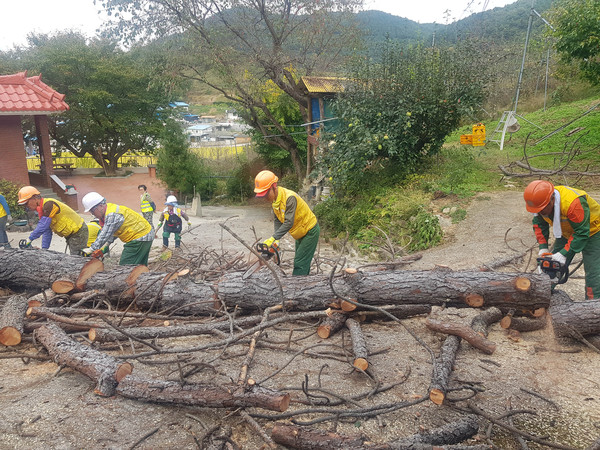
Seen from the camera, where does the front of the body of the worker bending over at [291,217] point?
to the viewer's left

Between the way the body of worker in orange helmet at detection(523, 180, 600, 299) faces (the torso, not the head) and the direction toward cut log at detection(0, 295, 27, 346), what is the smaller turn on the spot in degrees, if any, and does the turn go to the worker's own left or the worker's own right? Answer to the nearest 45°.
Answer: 0° — they already face it

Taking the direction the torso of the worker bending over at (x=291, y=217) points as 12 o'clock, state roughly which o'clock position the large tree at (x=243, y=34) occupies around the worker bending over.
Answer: The large tree is roughly at 3 o'clock from the worker bending over.

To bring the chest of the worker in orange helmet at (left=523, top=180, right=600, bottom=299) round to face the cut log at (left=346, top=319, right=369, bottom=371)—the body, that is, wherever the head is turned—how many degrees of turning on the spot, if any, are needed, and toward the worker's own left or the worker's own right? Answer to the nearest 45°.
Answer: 0° — they already face it

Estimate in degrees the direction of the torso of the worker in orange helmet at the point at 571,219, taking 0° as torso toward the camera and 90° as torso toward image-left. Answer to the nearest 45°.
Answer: approximately 45°
